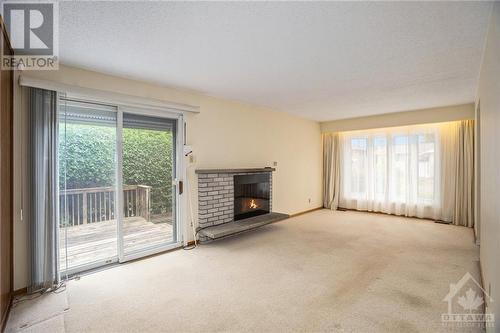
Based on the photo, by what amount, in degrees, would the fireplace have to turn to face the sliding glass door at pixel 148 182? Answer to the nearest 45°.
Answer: approximately 90° to its right

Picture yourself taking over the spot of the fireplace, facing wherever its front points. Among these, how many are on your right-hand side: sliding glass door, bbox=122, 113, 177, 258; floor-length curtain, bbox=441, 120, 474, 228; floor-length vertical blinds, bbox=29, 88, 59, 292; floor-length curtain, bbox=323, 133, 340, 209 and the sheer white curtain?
2

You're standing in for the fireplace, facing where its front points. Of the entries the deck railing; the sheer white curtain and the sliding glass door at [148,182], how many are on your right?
2

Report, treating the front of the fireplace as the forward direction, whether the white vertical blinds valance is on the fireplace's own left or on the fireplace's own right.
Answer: on the fireplace's own right

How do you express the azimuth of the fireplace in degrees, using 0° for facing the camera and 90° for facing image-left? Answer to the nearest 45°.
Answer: approximately 315°

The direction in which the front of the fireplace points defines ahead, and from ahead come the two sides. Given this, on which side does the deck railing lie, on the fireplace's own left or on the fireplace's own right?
on the fireplace's own right

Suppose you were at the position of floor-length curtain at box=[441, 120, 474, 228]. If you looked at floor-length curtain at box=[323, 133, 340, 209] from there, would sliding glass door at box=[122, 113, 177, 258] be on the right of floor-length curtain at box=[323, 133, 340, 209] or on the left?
left

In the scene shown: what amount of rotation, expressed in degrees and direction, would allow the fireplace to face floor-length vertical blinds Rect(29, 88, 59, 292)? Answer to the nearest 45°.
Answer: approximately 90° to its right

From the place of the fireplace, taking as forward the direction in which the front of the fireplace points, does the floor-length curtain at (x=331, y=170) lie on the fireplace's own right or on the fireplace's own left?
on the fireplace's own left

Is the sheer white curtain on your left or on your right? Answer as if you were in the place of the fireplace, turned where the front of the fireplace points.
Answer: on your left
